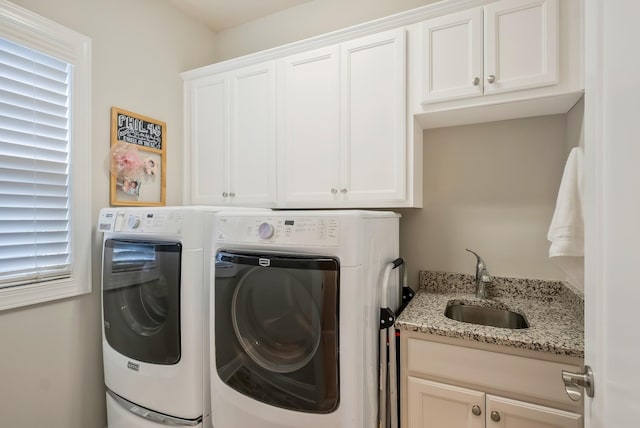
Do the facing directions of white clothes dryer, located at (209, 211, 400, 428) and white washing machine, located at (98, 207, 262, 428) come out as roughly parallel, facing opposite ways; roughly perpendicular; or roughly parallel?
roughly parallel

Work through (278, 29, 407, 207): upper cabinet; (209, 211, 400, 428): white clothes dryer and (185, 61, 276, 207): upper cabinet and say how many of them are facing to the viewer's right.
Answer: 0

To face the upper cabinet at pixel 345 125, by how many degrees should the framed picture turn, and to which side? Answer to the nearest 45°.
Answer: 0° — it already faces it

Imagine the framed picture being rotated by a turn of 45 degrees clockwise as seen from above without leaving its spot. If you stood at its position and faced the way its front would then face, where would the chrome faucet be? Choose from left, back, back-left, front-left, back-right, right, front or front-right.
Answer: front-left

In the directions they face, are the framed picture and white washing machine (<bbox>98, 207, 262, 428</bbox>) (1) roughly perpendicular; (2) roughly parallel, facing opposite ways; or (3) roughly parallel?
roughly perpendicular

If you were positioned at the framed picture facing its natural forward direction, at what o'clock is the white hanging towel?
The white hanging towel is roughly at 12 o'clock from the framed picture.

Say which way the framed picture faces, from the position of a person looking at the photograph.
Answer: facing the viewer and to the right of the viewer

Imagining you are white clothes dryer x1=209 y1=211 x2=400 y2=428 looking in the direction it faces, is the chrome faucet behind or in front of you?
behind

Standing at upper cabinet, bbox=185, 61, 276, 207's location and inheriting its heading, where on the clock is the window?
The window is roughly at 1 o'clock from the upper cabinet.

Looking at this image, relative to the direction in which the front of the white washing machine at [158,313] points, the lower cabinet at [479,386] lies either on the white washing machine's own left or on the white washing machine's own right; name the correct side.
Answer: on the white washing machine's own left

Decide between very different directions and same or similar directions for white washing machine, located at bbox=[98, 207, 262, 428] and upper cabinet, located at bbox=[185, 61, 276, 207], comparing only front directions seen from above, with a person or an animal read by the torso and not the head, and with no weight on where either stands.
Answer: same or similar directions

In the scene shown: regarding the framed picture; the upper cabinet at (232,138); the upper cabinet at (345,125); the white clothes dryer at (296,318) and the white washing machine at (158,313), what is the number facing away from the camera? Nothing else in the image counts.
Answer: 0

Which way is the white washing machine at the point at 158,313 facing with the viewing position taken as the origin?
facing the viewer and to the left of the viewer

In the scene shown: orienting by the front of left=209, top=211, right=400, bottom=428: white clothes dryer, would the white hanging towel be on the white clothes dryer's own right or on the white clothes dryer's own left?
on the white clothes dryer's own left

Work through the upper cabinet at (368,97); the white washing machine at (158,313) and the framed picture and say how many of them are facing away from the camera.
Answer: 0

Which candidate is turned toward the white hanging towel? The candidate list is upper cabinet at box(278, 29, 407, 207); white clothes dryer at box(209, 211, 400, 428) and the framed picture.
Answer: the framed picture
